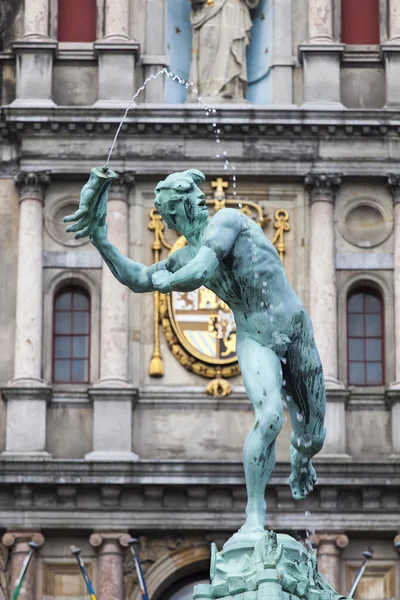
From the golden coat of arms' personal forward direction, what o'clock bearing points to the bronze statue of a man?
The bronze statue of a man is roughly at 12 o'clock from the golden coat of arms.

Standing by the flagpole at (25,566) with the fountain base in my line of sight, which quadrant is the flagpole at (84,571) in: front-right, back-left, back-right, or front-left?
front-left

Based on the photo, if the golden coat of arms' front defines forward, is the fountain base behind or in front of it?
in front

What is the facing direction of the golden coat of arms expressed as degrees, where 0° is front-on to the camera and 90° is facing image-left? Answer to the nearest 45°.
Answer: approximately 0°

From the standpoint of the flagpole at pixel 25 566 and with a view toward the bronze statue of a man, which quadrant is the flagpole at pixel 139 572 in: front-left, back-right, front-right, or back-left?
front-left
